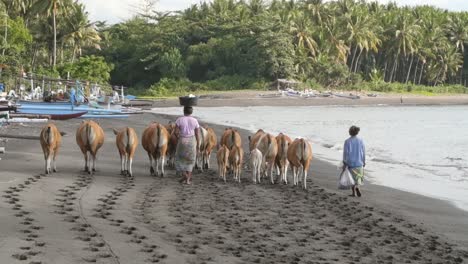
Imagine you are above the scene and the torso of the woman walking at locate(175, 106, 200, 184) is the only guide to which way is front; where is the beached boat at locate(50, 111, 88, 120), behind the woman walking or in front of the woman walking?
in front

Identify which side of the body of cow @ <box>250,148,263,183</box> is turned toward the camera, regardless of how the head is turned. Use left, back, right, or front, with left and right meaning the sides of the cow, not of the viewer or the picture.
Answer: back

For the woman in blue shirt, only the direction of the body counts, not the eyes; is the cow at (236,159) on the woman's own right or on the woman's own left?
on the woman's own left

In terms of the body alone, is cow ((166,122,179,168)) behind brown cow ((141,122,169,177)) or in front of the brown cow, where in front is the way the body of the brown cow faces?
in front

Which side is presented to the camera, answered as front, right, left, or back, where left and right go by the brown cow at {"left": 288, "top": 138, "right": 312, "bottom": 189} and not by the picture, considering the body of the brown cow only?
back

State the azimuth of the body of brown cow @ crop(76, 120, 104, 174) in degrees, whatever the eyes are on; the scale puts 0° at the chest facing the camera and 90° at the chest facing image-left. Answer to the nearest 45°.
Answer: approximately 180°

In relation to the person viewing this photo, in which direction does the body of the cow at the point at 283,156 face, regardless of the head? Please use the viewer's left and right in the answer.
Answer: facing away from the viewer

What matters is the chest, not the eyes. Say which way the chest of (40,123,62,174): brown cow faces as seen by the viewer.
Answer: away from the camera

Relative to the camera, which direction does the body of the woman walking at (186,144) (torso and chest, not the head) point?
away from the camera

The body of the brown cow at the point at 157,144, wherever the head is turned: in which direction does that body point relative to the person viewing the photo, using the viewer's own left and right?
facing away from the viewer
